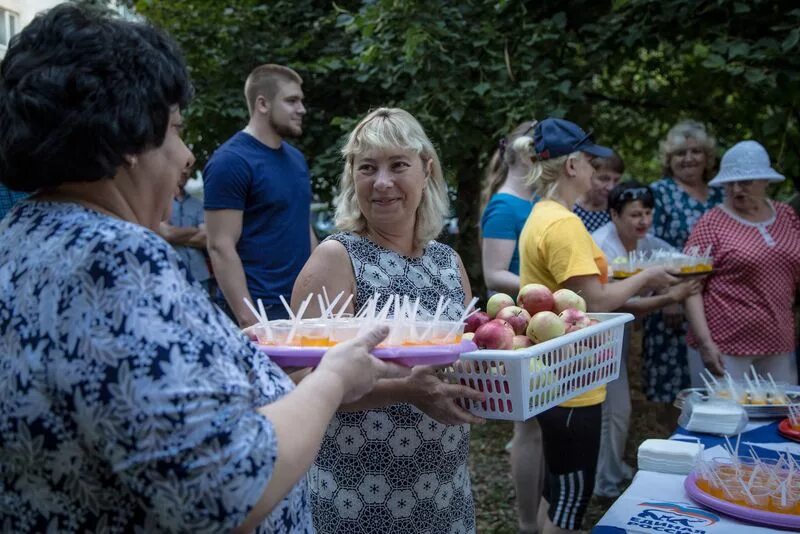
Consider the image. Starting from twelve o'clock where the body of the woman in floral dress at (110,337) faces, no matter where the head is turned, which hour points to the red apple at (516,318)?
The red apple is roughly at 12 o'clock from the woman in floral dress.

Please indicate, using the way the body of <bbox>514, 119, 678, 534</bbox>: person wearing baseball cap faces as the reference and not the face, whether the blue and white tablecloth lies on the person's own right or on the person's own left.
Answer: on the person's own right

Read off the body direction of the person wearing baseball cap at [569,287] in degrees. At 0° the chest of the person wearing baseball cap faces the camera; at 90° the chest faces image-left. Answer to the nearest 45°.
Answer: approximately 270°

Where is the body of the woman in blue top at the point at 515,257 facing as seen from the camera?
to the viewer's right

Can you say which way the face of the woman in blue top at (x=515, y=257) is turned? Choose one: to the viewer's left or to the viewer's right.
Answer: to the viewer's right

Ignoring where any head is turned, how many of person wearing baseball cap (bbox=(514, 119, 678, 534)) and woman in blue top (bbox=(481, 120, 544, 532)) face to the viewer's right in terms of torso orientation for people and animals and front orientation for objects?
2

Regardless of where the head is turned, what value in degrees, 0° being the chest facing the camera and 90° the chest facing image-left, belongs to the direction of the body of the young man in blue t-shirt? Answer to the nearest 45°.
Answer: approximately 315°

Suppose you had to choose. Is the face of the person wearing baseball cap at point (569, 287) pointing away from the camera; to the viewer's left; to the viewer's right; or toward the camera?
to the viewer's right
